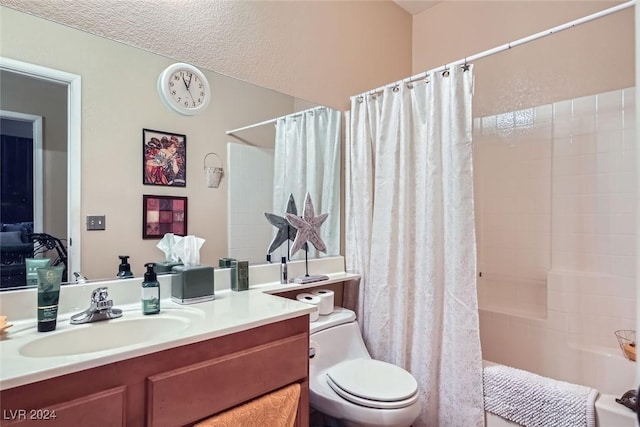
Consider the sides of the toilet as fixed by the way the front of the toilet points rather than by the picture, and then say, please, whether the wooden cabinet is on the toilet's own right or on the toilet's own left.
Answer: on the toilet's own right

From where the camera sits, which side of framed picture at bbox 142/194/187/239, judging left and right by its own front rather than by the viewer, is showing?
front

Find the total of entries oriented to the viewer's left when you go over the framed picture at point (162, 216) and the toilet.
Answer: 0
